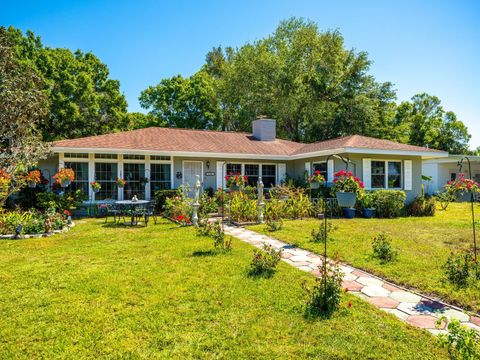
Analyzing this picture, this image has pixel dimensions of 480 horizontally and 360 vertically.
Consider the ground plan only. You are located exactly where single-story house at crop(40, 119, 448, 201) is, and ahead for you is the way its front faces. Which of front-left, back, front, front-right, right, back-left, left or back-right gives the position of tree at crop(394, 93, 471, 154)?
back-left

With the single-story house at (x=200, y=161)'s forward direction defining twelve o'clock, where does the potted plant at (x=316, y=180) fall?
The potted plant is roughly at 11 o'clock from the single-story house.

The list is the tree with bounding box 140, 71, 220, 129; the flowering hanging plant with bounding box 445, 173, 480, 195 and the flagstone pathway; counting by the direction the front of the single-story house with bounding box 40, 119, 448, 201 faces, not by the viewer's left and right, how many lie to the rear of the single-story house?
1

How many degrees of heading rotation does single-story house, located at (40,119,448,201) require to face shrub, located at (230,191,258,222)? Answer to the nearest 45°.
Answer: approximately 45° to its left

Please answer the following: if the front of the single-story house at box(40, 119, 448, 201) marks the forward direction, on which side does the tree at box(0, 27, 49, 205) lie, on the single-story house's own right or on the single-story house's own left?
on the single-story house's own right

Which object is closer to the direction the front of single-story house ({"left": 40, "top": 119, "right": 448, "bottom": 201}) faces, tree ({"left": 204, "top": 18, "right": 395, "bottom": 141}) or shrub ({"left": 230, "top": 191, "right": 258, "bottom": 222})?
the shrub

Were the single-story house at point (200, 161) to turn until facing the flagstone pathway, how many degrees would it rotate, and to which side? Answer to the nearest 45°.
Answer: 0° — it already faces it

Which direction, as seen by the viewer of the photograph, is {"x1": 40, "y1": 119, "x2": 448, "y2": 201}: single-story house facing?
facing the viewer

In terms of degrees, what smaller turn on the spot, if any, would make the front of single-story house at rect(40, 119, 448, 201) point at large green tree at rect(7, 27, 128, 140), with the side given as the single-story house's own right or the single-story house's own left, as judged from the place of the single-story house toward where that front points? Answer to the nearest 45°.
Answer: approximately 135° to the single-story house's own right
